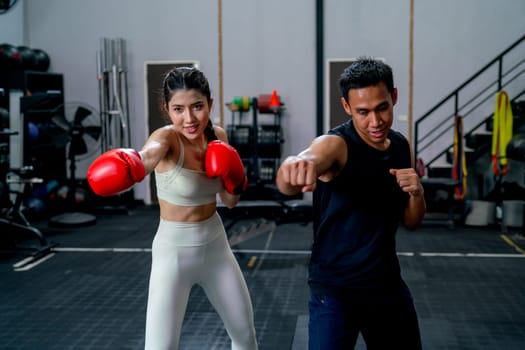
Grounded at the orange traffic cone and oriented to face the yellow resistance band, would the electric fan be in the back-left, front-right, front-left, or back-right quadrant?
back-right

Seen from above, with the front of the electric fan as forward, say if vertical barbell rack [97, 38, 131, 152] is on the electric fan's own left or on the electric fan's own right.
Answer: on the electric fan's own left

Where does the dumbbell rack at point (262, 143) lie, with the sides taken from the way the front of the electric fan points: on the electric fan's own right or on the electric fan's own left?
on the electric fan's own left

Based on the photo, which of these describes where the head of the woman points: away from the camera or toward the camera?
toward the camera

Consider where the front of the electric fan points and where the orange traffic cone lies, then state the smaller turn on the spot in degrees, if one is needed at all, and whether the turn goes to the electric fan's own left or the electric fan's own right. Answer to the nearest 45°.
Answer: approximately 45° to the electric fan's own left

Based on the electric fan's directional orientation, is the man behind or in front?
in front

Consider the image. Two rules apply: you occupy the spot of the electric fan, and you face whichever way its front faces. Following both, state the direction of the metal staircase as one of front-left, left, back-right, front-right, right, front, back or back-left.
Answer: front-left

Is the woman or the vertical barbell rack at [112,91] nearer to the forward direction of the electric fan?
the woman

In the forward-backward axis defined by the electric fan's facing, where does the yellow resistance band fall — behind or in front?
in front

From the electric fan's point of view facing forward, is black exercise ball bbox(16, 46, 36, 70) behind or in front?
behind

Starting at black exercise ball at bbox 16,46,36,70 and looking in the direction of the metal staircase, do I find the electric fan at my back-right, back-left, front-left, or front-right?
front-right

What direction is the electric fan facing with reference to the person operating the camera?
facing the viewer and to the right of the viewer

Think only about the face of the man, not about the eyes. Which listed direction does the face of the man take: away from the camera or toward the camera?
toward the camera

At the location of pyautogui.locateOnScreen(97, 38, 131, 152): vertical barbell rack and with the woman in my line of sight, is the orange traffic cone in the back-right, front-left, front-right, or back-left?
front-left

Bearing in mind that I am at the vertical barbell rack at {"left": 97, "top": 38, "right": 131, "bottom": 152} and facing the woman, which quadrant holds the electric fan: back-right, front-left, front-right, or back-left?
front-right
